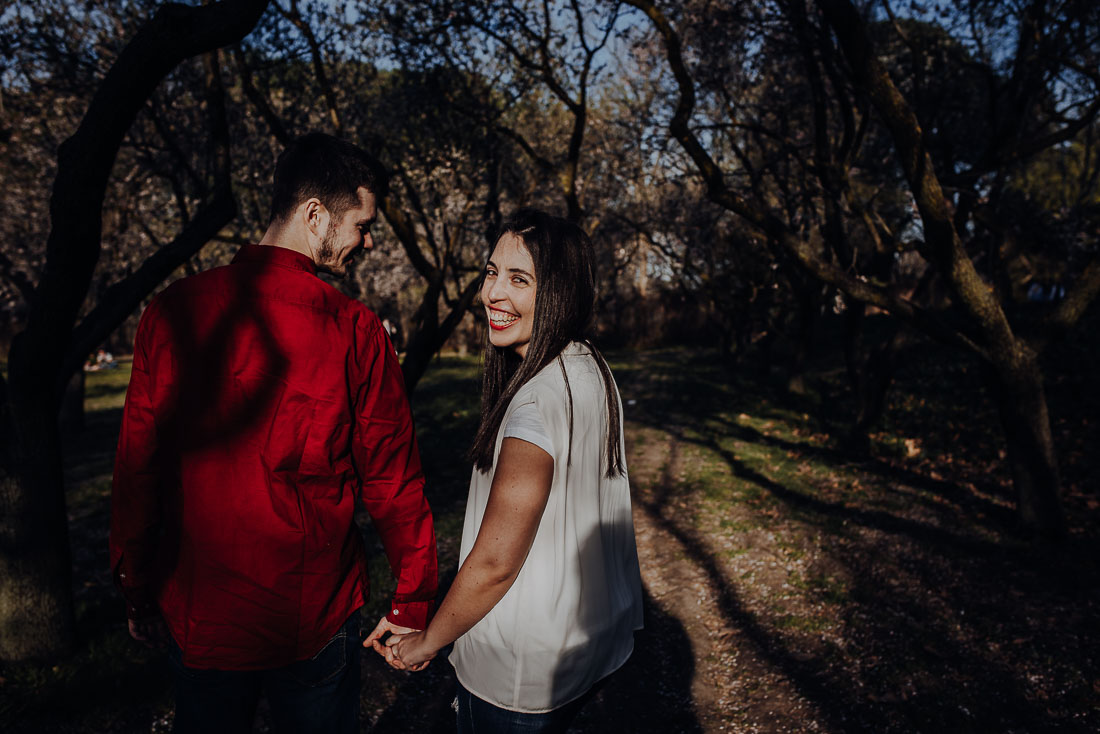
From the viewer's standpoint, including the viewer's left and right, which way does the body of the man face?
facing away from the viewer

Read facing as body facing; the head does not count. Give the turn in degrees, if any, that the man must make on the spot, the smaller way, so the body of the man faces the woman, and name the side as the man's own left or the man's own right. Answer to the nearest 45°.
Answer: approximately 135° to the man's own right

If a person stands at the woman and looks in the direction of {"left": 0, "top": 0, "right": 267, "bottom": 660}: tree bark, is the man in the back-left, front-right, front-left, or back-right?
front-left

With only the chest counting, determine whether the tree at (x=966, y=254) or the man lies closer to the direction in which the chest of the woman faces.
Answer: the man

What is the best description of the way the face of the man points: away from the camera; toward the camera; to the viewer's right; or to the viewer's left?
to the viewer's right

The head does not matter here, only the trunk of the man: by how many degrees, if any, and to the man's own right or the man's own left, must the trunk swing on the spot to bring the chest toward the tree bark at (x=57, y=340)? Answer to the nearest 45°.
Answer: approximately 45° to the man's own left

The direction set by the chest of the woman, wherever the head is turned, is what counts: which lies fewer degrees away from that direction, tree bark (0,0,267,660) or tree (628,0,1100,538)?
the tree bark

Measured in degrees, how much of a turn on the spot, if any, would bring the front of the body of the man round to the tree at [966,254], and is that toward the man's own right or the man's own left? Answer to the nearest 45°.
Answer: approximately 90° to the man's own right
